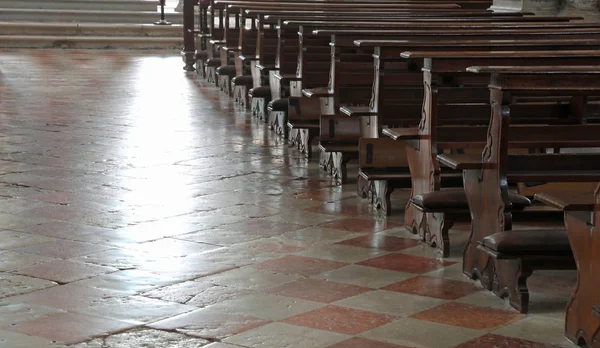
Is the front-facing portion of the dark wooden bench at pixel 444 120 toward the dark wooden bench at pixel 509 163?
no

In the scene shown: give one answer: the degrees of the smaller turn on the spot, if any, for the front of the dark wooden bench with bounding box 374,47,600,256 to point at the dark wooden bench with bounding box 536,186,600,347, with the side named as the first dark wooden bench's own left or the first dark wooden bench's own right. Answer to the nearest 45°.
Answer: approximately 135° to the first dark wooden bench's own left

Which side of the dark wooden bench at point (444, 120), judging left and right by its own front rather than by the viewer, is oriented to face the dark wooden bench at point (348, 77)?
front

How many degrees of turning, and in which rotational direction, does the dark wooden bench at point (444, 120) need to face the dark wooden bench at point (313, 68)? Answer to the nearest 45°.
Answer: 0° — it already faces it

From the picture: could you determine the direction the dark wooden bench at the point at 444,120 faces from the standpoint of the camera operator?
facing away from the viewer and to the left of the viewer
